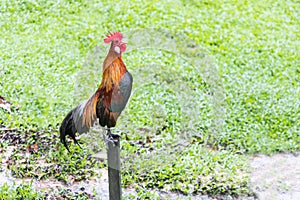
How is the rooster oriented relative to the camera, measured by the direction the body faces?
to the viewer's right
